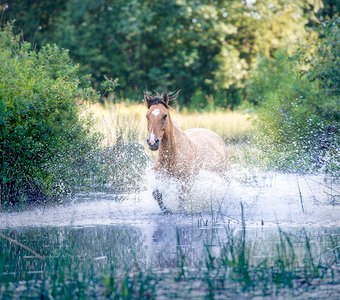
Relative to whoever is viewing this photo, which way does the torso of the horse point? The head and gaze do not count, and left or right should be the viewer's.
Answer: facing the viewer and to the left of the viewer

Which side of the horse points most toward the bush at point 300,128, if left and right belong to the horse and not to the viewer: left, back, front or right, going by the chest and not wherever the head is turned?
back
